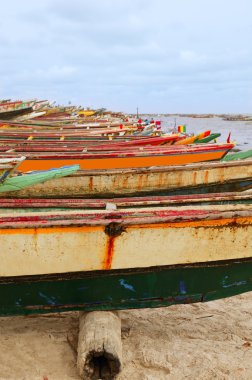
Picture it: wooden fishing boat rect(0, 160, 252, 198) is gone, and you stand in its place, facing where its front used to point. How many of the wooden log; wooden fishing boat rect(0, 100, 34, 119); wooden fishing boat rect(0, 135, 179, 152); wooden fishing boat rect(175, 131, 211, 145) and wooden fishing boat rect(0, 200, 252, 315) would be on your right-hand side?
2

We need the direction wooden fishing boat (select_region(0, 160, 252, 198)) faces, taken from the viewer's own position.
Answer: facing to the right of the viewer

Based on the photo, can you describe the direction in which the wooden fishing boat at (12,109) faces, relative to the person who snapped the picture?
facing to the right of the viewer

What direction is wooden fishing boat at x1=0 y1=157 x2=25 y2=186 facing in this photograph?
to the viewer's right

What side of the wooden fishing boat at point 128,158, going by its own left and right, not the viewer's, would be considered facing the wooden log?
right

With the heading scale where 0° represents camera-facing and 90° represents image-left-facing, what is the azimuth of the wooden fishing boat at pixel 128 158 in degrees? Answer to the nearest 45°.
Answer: approximately 270°

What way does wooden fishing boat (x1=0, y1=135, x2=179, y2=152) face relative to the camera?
to the viewer's right

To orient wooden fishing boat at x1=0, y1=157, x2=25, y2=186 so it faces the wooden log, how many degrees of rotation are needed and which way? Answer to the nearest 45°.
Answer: approximately 90° to its right

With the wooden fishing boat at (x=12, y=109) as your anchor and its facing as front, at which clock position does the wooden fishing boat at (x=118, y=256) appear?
the wooden fishing boat at (x=118, y=256) is roughly at 3 o'clock from the wooden fishing boat at (x=12, y=109).
